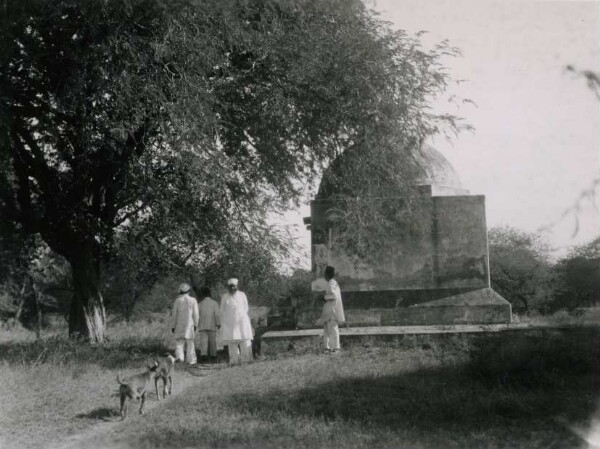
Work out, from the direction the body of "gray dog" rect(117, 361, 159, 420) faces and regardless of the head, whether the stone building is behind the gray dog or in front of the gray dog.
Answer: in front

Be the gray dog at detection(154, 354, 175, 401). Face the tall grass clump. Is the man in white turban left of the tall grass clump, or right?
right

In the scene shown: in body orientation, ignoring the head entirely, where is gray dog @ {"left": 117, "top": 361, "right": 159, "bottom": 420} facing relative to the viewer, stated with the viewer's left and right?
facing away from the viewer and to the right of the viewer

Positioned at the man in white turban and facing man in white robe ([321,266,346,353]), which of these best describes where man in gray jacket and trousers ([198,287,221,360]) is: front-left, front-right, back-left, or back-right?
back-left
